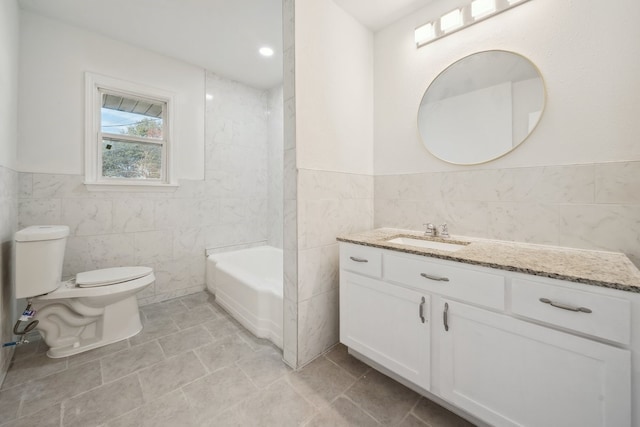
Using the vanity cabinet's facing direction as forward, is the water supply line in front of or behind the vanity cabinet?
in front

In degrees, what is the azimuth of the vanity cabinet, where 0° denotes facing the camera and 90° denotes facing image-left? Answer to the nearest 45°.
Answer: approximately 45°

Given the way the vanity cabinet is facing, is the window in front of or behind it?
in front

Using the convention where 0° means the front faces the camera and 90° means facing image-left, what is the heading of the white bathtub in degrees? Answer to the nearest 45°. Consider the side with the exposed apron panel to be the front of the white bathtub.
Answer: approximately 45°

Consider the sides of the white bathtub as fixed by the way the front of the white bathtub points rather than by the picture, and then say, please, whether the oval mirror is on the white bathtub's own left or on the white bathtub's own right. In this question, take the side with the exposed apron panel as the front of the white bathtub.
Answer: on the white bathtub's own left

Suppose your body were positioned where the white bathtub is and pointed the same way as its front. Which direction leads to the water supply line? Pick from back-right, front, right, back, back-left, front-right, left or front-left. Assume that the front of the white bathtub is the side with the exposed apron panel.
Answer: front-right

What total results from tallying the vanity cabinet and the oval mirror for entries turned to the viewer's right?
0
